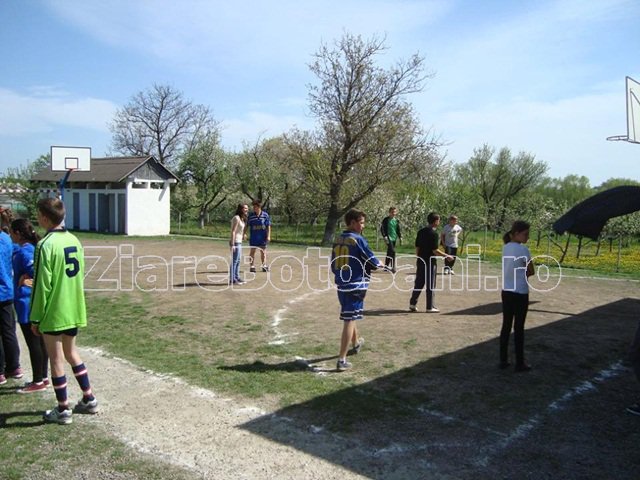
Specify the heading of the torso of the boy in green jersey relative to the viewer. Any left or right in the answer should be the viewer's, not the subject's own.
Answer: facing away from the viewer and to the left of the viewer

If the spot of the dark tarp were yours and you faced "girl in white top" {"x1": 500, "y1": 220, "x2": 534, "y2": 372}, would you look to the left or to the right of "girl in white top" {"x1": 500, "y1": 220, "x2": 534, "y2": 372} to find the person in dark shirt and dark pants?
right

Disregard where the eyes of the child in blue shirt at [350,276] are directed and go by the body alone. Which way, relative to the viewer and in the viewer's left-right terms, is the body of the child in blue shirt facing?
facing away from the viewer and to the right of the viewer

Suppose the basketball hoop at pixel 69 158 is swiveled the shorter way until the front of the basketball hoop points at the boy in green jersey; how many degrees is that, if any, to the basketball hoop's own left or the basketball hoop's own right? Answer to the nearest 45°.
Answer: approximately 45° to the basketball hoop's own right

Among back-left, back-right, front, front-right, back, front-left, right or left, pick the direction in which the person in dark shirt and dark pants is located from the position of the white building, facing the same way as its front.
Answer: front-left

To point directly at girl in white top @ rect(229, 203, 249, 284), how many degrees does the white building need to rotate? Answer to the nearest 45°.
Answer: approximately 45° to its left

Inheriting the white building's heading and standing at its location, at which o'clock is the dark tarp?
The dark tarp is roughly at 10 o'clock from the white building.

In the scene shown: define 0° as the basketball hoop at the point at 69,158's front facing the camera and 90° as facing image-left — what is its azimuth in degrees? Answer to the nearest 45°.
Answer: approximately 315°

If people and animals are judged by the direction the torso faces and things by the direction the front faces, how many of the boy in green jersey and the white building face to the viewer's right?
0

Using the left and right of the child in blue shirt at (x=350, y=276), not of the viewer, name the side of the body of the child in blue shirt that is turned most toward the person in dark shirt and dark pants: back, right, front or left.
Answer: front

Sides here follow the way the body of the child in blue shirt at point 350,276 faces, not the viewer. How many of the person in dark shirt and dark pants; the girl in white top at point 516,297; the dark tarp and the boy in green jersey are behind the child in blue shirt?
1

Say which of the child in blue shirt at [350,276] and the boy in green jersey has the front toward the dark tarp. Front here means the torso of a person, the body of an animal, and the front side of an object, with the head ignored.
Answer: the child in blue shirt

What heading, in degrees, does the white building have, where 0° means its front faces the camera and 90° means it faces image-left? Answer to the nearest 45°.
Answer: approximately 45°
